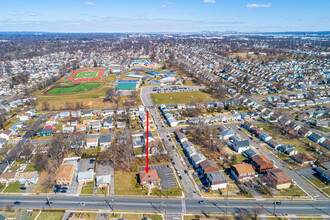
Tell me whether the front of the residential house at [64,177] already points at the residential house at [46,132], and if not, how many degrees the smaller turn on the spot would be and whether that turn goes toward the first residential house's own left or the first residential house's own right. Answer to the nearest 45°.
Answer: approximately 180°

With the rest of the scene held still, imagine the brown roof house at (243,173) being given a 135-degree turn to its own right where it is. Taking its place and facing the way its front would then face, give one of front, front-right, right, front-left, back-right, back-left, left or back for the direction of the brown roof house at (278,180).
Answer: back-right

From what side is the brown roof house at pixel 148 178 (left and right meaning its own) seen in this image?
front

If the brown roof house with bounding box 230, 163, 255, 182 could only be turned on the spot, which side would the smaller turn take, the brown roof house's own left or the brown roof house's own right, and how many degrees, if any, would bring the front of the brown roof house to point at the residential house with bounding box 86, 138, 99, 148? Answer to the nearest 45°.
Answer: approximately 90° to the brown roof house's own right

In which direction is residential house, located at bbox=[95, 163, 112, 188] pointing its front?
toward the camera

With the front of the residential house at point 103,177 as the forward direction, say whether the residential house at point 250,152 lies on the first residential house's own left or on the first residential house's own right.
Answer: on the first residential house's own left

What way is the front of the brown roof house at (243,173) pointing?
toward the camera

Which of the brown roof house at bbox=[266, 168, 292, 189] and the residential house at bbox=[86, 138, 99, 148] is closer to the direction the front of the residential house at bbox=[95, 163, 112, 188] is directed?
the brown roof house

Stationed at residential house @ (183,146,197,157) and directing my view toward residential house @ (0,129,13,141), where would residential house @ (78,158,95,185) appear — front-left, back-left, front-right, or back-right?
front-left

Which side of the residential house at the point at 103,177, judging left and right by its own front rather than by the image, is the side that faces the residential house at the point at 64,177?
right

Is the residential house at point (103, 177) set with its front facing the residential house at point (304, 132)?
no

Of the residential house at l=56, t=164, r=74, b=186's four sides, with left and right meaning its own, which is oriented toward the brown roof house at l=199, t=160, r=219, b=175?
left

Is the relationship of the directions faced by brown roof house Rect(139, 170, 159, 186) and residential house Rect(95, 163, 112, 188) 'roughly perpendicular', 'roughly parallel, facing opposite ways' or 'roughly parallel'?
roughly parallel

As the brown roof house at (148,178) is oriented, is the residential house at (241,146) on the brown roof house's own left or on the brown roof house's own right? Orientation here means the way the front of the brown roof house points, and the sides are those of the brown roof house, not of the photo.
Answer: on the brown roof house's own left

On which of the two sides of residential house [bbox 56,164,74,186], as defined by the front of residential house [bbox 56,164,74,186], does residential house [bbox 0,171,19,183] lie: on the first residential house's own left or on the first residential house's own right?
on the first residential house's own right

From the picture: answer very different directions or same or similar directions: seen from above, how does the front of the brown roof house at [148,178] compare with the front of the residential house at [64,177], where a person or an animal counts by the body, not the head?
same or similar directions

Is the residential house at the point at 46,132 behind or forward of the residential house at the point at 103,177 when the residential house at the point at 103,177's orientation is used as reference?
behind
